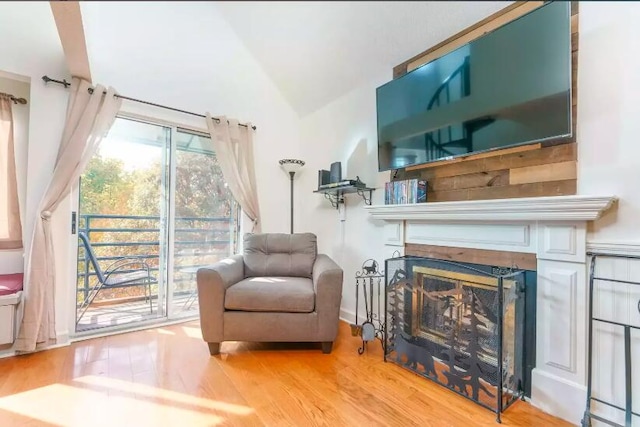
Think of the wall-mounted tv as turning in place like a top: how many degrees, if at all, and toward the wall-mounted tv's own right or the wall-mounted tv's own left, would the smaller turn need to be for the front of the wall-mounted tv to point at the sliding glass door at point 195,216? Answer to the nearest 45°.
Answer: approximately 45° to the wall-mounted tv's own right

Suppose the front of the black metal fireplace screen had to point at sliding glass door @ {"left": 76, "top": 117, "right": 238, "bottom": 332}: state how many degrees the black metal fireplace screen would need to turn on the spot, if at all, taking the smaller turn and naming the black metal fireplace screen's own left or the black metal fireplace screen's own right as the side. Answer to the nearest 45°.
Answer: approximately 45° to the black metal fireplace screen's own right

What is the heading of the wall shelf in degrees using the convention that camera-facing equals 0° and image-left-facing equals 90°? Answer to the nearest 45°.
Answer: approximately 45°

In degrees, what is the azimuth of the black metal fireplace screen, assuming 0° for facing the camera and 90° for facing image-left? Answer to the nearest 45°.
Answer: approximately 45°

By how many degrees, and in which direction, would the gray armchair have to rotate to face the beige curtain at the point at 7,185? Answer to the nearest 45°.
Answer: approximately 90° to its right

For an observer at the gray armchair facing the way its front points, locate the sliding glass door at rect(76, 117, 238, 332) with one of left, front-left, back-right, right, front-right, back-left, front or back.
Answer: back-right

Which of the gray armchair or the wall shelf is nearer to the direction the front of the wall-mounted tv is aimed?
the gray armchair

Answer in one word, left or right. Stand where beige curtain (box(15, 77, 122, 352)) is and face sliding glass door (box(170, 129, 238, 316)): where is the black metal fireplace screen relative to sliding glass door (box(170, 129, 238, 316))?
right

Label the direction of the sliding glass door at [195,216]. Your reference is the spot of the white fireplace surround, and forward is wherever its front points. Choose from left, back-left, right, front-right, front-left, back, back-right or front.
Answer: front-right
